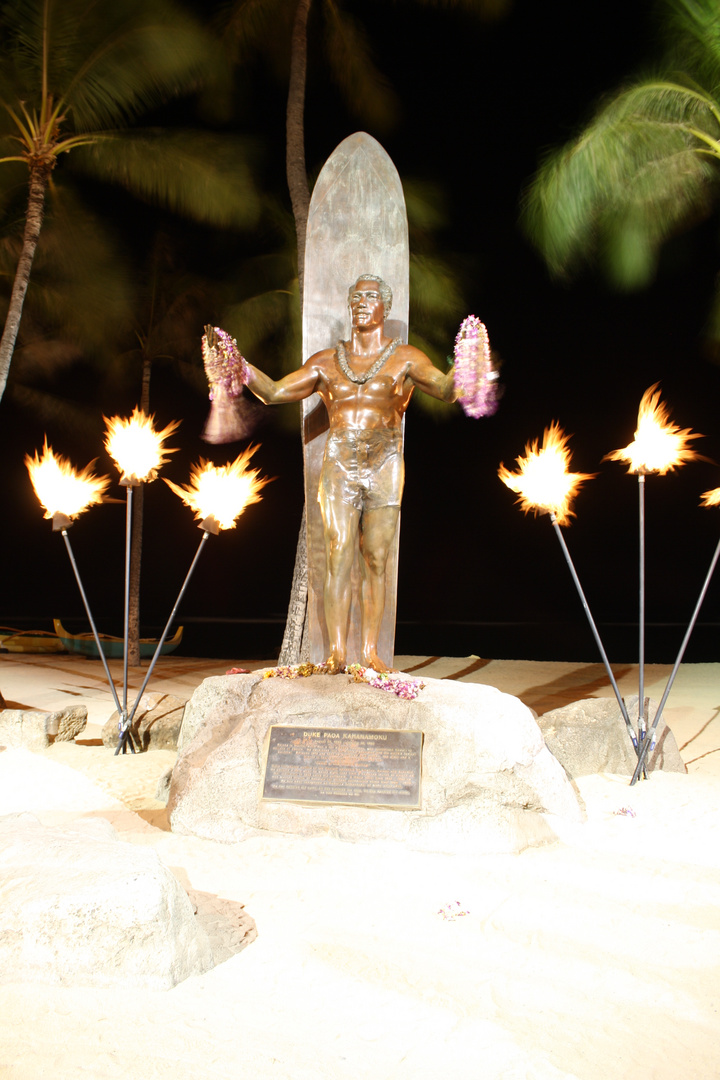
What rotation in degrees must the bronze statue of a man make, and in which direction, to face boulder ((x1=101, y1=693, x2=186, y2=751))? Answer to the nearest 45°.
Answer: approximately 135° to its right

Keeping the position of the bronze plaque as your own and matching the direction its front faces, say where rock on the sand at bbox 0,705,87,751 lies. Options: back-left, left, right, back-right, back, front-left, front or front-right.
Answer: back-right

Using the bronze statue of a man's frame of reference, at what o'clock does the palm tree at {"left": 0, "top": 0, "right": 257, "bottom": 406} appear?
The palm tree is roughly at 5 o'clock from the bronze statue of a man.

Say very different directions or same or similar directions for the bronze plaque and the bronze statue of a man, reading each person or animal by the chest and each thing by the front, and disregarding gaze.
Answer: same or similar directions

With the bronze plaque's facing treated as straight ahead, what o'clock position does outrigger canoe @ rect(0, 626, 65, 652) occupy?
The outrigger canoe is roughly at 5 o'clock from the bronze plaque.

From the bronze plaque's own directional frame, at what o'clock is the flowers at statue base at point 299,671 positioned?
The flowers at statue base is roughly at 5 o'clock from the bronze plaque.

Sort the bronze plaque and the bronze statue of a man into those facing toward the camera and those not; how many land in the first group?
2

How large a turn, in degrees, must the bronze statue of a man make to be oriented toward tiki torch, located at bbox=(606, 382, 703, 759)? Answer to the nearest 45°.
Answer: approximately 90° to its left

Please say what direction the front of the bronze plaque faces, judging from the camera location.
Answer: facing the viewer

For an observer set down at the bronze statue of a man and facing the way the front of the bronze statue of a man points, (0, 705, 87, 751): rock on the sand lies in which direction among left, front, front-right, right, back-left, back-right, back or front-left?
back-right

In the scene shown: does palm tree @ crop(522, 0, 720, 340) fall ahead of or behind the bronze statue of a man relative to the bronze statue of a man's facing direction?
behind
